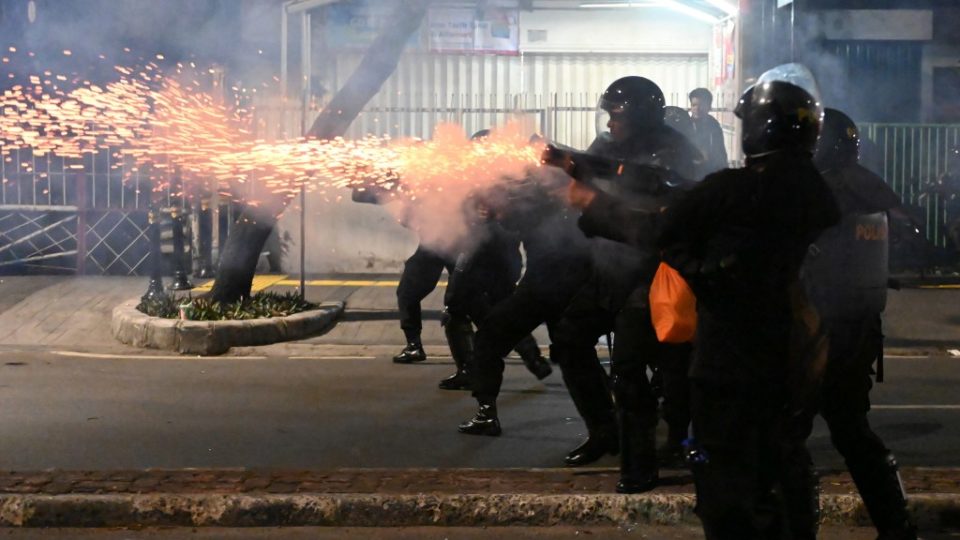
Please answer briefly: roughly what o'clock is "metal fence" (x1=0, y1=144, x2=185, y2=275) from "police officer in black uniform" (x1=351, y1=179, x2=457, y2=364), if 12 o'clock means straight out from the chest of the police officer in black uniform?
The metal fence is roughly at 2 o'clock from the police officer in black uniform.

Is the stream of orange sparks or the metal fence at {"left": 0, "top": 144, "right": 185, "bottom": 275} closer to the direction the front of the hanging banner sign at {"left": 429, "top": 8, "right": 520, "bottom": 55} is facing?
the stream of orange sparks

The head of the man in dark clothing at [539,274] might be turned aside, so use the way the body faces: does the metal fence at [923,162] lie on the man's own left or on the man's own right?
on the man's own right

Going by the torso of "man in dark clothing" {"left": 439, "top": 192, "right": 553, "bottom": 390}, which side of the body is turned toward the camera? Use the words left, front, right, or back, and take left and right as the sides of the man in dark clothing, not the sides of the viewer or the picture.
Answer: left

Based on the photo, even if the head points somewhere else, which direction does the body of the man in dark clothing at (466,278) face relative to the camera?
to the viewer's left

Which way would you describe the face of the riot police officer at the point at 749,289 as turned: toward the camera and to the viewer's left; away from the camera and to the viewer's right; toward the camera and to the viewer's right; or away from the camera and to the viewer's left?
away from the camera and to the viewer's left

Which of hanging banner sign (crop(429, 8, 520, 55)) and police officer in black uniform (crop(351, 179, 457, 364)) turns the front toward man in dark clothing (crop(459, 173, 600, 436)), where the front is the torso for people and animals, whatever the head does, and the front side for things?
the hanging banner sign

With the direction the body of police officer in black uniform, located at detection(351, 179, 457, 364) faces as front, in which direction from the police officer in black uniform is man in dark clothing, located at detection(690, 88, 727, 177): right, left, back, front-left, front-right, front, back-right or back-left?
back-right

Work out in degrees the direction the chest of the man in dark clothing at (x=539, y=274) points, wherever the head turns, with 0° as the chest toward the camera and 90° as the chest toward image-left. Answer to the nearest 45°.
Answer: approximately 90°

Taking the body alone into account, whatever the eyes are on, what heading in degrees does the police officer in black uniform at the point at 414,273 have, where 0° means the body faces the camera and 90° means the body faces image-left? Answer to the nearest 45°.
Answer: approximately 90°
